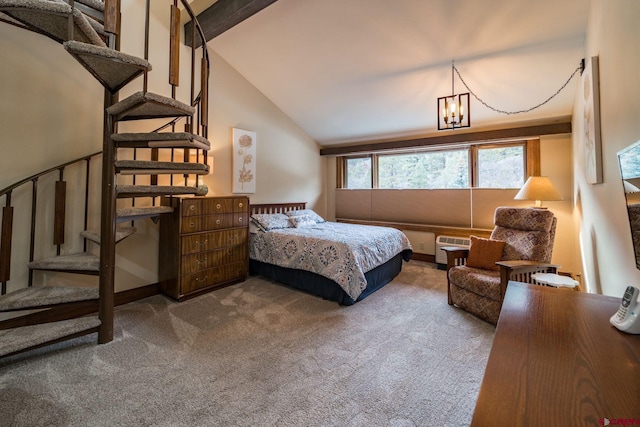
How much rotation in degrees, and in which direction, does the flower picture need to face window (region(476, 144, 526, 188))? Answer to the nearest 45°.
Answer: approximately 45° to its left

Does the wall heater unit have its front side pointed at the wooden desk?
yes

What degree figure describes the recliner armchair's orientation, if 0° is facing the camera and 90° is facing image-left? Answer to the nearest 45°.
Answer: approximately 45°

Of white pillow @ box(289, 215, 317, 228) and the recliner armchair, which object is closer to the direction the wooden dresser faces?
the recliner armchair

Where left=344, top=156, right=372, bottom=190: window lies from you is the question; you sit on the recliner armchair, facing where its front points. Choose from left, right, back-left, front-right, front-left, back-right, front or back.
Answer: right

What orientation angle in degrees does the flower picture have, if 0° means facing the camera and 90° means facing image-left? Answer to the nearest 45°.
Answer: approximately 315°

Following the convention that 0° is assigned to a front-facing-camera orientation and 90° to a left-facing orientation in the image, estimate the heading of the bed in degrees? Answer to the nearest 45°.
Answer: approximately 315°

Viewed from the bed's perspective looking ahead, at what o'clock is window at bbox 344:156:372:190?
The window is roughly at 8 o'clock from the bed.

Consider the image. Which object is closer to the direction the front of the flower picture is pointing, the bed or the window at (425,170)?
the bed

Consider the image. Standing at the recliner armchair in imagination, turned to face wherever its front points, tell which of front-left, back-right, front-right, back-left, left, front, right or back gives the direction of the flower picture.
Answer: front-right

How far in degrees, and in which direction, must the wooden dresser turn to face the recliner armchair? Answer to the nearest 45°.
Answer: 0° — it already faces it

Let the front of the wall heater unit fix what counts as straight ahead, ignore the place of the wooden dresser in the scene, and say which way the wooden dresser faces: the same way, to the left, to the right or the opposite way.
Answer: to the left

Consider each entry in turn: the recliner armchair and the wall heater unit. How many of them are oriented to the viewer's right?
0

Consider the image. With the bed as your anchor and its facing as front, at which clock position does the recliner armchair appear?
The recliner armchair is roughly at 11 o'clock from the bed.

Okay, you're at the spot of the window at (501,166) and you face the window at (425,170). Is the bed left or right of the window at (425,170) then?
left
